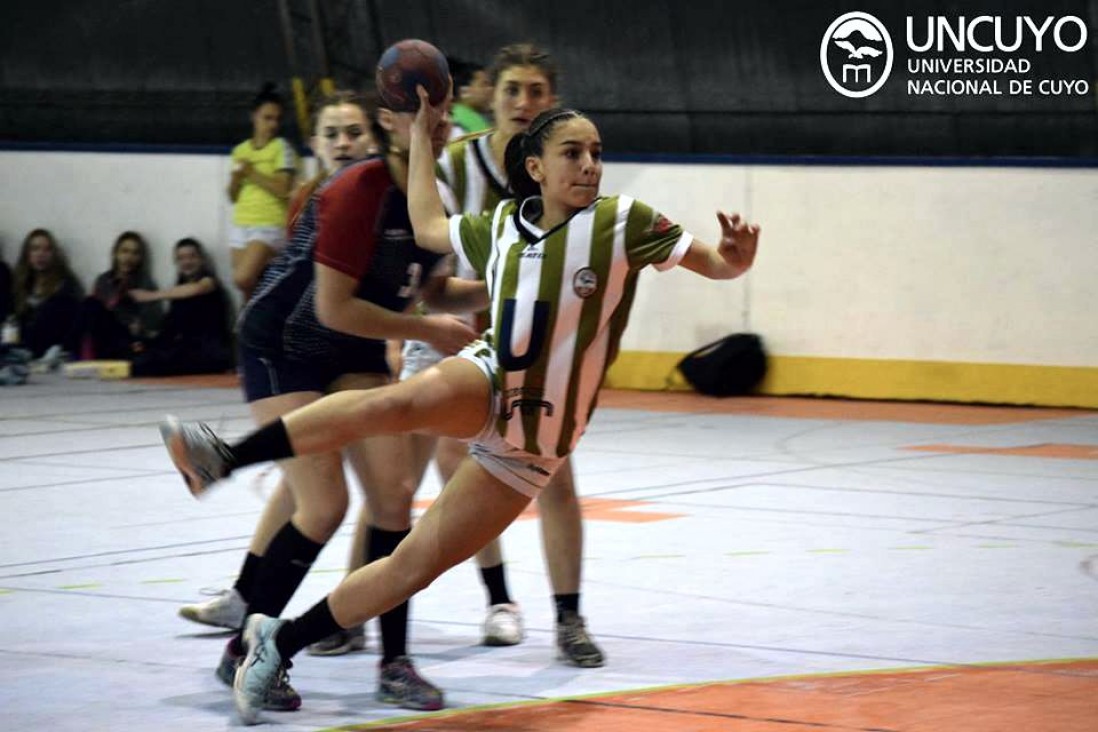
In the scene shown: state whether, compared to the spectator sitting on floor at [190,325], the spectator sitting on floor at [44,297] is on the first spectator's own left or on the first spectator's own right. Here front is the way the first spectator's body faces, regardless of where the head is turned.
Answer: on the first spectator's own right

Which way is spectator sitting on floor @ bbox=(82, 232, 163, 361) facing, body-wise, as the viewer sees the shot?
toward the camera

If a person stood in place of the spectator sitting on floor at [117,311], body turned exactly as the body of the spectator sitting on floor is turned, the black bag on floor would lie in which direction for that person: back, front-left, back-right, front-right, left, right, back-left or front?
front-left

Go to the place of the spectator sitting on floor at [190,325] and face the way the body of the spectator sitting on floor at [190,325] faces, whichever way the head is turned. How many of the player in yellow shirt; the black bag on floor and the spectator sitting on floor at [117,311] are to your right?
1

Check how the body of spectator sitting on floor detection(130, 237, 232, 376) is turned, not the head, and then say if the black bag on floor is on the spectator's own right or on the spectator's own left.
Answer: on the spectator's own left

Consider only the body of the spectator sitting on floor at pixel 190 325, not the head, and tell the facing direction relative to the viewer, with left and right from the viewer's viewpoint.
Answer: facing the viewer and to the left of the viewer

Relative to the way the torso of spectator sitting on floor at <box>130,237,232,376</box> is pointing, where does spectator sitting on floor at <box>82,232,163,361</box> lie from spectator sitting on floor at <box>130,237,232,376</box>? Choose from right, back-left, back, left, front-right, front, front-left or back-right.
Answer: right

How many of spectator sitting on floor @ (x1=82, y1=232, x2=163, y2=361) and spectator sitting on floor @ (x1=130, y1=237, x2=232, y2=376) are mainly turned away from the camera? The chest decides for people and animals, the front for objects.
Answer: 0
